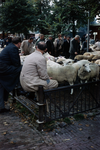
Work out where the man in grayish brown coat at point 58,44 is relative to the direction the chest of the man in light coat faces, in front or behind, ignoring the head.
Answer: in front

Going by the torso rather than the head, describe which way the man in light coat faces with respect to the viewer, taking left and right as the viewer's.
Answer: facing away from the viewer and to the right of the viewer

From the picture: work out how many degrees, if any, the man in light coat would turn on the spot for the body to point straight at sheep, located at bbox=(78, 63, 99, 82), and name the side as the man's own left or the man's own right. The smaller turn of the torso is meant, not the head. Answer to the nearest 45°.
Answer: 0° — they already face it

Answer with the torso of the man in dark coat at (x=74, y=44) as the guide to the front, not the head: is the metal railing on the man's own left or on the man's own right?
on the man's own right

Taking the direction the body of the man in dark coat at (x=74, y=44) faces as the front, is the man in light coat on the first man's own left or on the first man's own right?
on the first man's own right

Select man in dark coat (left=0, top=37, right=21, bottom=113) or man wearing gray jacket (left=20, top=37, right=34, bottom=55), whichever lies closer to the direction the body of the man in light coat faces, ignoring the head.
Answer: the man wearing gray jacket

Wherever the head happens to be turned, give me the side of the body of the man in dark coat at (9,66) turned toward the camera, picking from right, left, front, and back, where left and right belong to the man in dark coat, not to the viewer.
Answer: right
